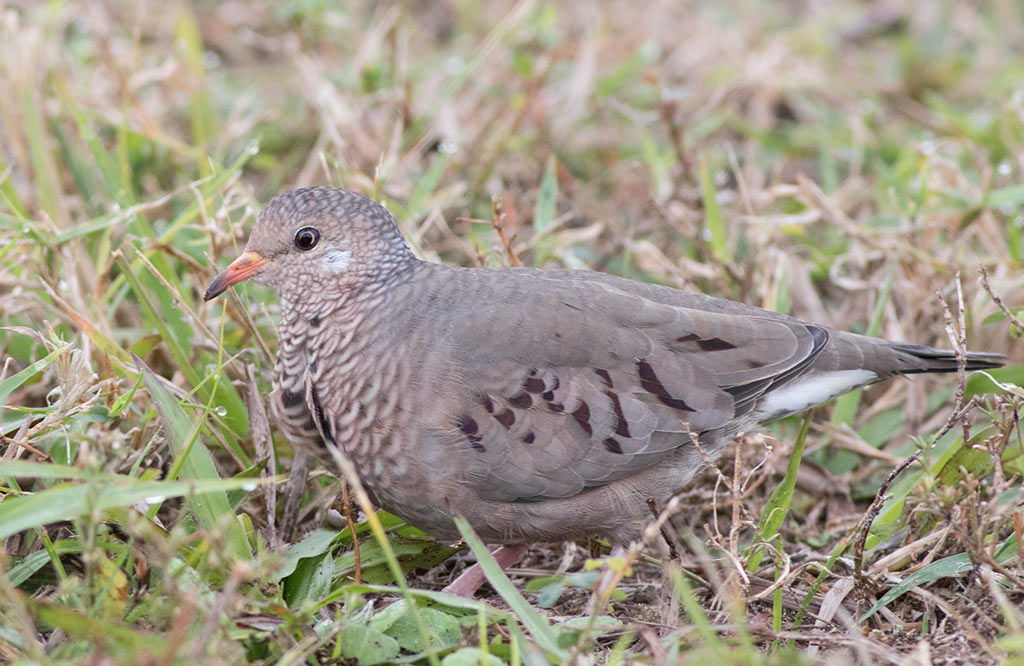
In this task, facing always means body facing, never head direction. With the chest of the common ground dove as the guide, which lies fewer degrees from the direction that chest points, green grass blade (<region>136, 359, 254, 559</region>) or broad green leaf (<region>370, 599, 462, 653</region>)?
the green grass blade

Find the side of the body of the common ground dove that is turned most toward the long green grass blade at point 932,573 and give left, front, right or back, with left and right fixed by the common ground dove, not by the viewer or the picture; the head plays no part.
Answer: back

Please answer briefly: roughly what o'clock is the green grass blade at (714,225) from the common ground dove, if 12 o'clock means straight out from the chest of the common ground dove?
The green grass blade is roughly at 4 o'clock from the common ground dove.

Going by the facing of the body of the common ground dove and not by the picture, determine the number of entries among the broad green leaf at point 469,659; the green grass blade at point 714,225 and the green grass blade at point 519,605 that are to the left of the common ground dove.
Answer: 2

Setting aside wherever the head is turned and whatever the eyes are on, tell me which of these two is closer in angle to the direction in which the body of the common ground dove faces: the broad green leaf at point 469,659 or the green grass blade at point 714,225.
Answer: the broad green leaf

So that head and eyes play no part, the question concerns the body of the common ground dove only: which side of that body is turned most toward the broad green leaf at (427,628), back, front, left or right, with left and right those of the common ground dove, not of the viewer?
left

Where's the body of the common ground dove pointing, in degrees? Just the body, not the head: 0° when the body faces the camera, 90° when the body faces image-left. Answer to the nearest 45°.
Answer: approximately 90°
